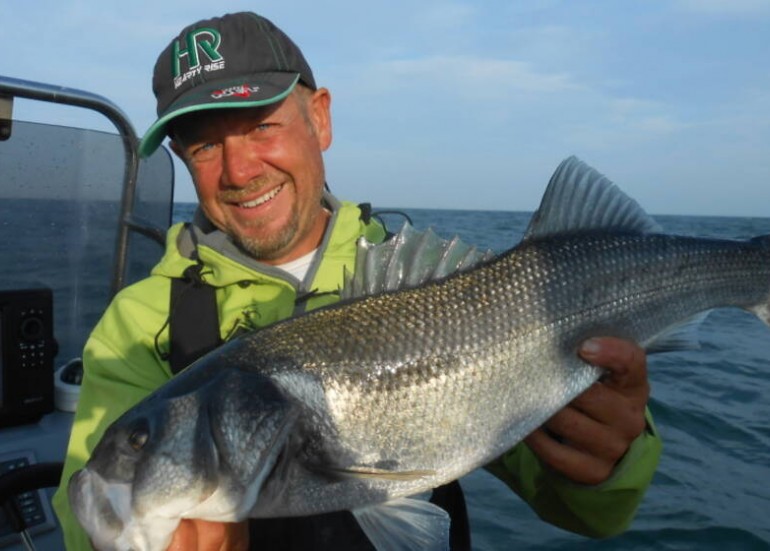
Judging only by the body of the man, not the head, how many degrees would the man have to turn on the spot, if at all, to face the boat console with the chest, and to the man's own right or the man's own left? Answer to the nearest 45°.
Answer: approximately 135° to the man's own right

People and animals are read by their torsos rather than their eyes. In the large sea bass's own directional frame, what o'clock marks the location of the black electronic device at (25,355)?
The black electronic device is roughly at 1 o'clock from the large sea bass.

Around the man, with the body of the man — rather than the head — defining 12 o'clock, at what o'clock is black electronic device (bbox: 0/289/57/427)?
The black electronic device is roughly at 4 o'clock from the man.

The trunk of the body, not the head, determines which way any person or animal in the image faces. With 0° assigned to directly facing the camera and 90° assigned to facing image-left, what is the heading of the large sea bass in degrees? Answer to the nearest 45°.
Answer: approximately 90°

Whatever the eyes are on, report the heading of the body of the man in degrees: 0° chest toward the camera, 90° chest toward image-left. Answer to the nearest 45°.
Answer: approximately 0°
